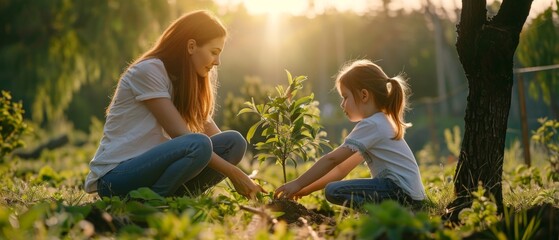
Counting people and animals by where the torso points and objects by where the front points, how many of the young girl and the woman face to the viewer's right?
1

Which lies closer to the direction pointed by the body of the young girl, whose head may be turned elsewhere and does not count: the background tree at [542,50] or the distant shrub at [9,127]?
the distant shrub

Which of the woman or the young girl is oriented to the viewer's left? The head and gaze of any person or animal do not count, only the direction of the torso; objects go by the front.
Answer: the young girl

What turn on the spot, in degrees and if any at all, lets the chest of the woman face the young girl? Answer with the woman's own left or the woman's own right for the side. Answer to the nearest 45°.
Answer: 0° — they already face them

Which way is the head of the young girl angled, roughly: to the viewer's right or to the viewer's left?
to the viewer's left

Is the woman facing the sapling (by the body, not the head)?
yes

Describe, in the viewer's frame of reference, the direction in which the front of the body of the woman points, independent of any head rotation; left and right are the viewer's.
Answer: facing to the right of the viewer

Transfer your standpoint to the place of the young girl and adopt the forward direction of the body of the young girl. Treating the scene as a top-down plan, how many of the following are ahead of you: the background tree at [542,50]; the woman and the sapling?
2

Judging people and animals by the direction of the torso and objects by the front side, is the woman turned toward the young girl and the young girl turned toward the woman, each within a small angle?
yes

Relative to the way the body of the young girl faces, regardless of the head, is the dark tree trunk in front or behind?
behind

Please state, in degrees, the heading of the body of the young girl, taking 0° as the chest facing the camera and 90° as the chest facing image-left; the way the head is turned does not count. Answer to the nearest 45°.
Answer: approximately 90°

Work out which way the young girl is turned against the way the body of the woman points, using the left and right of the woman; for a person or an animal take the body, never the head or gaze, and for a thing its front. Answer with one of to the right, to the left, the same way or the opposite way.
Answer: the opposite way
